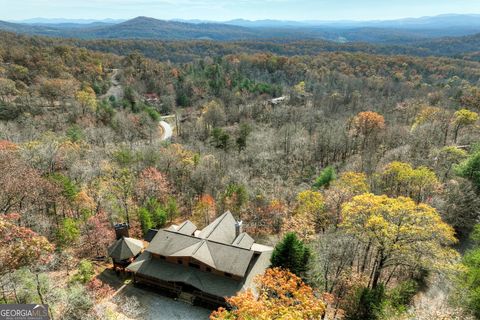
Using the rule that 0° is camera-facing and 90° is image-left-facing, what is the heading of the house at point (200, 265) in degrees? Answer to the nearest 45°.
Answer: approximately 45°
